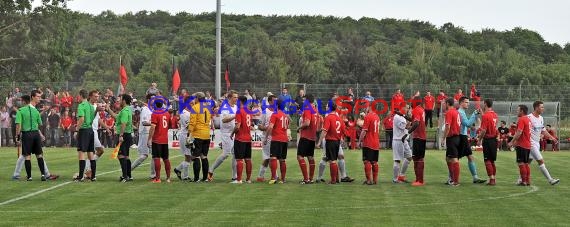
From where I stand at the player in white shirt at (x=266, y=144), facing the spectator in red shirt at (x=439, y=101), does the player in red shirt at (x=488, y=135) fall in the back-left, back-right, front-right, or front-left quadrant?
front-right

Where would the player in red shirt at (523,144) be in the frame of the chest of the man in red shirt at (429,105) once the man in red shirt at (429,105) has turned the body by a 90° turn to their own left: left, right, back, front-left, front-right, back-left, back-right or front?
right

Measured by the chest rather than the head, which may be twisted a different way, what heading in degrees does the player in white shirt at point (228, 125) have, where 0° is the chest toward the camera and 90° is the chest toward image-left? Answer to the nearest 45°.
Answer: approximately 270°

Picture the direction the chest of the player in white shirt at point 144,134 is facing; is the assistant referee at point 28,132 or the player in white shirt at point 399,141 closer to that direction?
the player in white shirt

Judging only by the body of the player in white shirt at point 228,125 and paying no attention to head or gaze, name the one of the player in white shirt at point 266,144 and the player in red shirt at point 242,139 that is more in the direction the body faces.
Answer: the player in white shirt

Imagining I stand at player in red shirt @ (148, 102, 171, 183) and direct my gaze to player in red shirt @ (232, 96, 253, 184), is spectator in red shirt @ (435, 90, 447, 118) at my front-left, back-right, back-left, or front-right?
front-left

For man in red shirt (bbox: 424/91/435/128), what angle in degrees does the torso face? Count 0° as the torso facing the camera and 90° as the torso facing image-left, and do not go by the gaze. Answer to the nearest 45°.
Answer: approximately 0°

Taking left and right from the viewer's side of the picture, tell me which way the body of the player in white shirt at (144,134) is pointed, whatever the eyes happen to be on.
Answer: facing to the right of the viewer

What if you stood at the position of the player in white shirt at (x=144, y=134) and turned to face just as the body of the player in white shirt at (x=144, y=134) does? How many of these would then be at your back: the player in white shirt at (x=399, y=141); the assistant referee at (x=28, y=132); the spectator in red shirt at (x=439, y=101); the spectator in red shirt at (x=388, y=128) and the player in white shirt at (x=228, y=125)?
1
